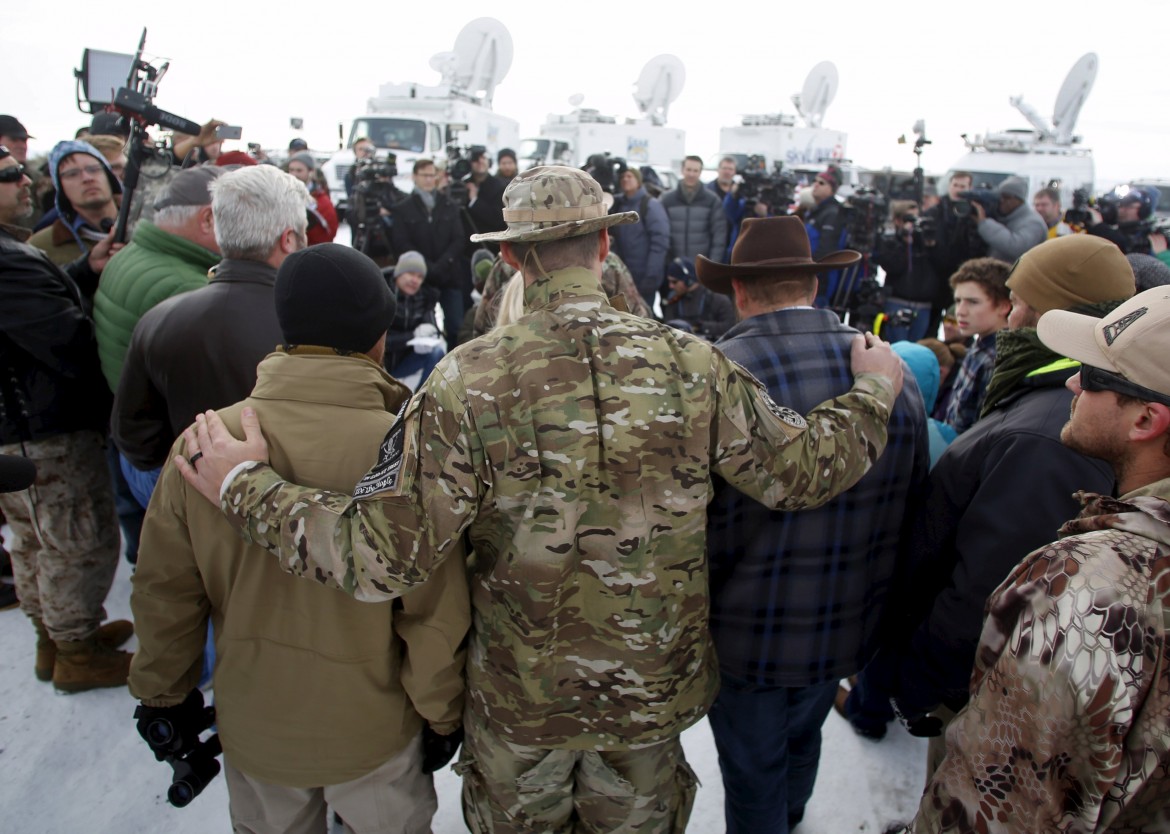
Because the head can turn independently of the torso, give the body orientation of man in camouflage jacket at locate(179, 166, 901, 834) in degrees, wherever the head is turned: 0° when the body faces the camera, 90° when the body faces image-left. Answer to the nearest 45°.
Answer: approximately 180°

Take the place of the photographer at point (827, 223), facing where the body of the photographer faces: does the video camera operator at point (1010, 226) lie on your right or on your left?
on your left

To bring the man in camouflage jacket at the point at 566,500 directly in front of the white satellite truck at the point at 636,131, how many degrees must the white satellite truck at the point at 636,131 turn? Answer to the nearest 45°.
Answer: approximately 45° to its left

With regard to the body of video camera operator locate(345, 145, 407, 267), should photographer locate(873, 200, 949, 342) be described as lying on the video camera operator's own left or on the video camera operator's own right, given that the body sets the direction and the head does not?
on the video camera operator's own left

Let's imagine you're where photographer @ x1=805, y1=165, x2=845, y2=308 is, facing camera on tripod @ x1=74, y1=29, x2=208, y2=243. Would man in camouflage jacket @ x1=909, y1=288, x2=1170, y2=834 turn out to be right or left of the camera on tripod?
left

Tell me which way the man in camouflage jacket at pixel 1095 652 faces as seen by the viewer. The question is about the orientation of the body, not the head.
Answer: to the viewer's left

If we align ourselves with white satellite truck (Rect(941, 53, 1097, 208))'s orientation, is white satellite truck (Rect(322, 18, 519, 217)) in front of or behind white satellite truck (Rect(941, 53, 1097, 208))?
in front

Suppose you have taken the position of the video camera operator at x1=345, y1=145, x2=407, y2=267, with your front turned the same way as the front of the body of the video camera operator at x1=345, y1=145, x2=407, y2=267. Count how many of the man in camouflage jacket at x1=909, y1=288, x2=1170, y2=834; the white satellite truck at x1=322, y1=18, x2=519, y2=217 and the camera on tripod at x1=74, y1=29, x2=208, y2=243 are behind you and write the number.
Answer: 1

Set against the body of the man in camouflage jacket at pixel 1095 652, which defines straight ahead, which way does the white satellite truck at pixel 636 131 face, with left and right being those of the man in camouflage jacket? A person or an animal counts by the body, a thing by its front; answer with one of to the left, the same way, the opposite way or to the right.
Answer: to the left

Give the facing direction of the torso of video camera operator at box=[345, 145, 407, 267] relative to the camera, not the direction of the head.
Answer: toward the camera

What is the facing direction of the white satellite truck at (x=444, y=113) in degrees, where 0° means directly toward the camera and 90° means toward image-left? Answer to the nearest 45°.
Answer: approximately 45°

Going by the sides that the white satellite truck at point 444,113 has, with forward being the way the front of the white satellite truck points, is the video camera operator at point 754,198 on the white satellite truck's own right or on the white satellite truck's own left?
on the white satellite truck's own left

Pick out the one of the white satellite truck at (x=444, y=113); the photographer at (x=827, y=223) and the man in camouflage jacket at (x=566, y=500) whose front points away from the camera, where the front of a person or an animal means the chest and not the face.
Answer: the man in camouflage jacket

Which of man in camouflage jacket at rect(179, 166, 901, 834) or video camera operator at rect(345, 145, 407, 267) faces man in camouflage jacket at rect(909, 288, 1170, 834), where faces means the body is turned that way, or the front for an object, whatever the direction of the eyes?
the video camera operator
